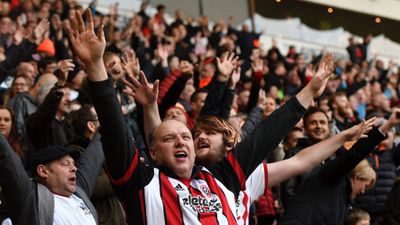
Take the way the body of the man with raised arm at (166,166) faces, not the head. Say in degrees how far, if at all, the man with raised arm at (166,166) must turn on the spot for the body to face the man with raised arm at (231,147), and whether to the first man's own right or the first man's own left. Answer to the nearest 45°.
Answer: approximately 90° to the first man's own left

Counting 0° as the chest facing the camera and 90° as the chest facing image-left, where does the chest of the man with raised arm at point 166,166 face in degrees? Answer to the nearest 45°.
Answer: approximately 315°

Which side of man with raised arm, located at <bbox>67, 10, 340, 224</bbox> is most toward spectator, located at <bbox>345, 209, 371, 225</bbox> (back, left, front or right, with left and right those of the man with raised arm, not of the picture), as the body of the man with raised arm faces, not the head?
left

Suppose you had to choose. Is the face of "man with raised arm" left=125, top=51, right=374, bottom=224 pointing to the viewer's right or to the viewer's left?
to the viewer's left

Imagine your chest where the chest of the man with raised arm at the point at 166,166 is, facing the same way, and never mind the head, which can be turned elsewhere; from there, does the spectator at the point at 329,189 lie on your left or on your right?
on your left

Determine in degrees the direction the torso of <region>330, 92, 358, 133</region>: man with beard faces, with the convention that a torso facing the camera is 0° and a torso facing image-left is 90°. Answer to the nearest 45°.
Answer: approximately 315°

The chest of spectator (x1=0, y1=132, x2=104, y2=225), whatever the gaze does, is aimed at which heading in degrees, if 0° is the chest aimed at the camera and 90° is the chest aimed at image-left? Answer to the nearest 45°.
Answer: approximately 315°

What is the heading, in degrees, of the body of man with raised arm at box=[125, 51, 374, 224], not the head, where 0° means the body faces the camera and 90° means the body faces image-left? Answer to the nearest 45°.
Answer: approximately 45°

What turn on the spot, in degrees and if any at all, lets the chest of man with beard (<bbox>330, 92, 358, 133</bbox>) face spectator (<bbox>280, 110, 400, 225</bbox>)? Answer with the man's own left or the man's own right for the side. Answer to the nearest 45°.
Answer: approximately 45° to the man's own right
